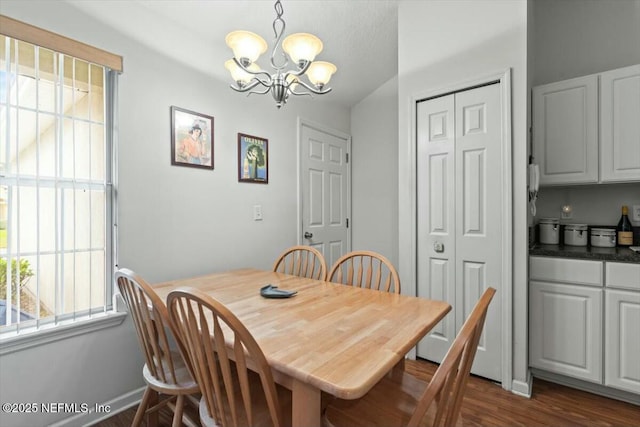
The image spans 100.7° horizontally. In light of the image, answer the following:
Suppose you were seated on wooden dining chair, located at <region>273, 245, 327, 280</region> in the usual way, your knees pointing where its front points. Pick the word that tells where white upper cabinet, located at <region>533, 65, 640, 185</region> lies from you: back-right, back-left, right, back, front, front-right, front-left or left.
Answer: back-left

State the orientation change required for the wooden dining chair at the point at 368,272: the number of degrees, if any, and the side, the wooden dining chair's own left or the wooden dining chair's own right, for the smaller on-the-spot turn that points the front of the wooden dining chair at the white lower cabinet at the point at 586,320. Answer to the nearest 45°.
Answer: approximately 135° to the wooden dining chair's own left

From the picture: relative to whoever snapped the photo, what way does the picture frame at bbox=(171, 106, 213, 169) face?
facing the viewer and to the right of the viewer

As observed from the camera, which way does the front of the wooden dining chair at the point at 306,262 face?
facing the viewer and to the left of the viewer

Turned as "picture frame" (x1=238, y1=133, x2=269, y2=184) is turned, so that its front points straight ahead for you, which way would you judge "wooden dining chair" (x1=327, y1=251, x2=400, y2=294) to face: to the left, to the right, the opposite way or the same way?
to the right

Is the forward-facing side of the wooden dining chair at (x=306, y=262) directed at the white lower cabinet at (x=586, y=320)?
no

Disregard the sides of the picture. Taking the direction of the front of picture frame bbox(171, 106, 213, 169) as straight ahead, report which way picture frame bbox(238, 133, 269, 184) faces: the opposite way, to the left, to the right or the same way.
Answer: the same way

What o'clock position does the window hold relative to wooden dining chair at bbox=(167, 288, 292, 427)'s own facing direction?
The window is roughly at 9 o'clock from the wooden dining chair.

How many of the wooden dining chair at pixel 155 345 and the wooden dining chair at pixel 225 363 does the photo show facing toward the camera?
0

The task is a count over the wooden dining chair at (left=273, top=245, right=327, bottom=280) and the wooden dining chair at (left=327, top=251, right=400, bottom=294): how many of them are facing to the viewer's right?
0

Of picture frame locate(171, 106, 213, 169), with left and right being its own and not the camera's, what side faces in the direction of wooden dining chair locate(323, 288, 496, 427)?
front

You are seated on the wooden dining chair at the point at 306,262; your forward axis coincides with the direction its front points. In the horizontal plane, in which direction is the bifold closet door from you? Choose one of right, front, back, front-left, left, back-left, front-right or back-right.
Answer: back-left

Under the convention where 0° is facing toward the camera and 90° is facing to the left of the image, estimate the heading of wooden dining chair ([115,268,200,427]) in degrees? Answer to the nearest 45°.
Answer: approximately 225°

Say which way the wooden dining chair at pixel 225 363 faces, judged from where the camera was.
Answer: facing away from the viewer and to the right of the viewer

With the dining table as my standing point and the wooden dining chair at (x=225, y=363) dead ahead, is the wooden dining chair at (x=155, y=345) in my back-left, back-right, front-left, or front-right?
front-right

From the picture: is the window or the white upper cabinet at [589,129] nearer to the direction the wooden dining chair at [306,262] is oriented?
the window
